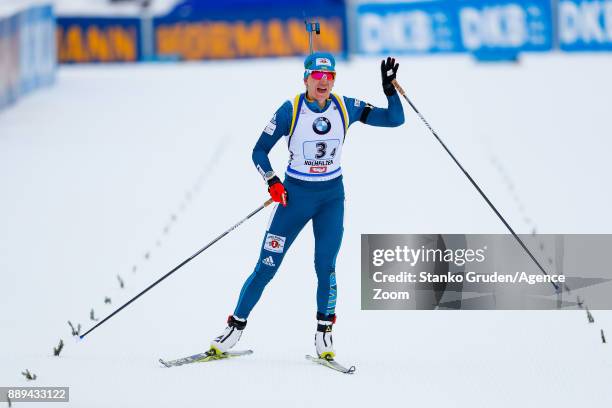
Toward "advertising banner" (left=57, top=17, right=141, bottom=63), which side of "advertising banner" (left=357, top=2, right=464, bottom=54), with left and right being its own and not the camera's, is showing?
right

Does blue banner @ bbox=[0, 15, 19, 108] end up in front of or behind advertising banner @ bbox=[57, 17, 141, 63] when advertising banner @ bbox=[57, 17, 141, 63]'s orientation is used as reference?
in front

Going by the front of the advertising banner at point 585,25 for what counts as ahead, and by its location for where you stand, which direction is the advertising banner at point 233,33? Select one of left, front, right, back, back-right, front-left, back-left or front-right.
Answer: right

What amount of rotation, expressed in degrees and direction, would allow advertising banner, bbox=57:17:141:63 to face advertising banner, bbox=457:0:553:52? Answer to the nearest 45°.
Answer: approximately 45° to its left

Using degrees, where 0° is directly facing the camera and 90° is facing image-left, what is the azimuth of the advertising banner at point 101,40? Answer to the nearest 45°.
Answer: approximately 0°

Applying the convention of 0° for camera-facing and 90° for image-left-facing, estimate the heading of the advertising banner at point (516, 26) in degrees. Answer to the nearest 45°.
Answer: approximately 0°

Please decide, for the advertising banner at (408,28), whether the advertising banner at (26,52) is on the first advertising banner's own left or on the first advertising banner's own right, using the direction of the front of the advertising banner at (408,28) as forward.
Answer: on the first advertising banner's own right

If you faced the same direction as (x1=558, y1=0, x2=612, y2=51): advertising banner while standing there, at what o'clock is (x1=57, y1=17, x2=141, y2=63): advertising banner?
(x1=57, y1=17, x2=141, y2=63): advertising banner is roughly at 3 o'clock from (x1=558, y1=0, x2=612, y2=51): advertising banner.

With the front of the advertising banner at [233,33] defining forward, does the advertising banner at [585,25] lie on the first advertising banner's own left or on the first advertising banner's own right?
on the first advertising banner's own left

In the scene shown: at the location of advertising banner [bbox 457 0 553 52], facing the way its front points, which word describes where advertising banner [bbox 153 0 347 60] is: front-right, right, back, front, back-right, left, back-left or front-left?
right

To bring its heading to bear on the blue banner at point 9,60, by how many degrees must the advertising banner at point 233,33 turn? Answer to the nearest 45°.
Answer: approximately 45° to its right

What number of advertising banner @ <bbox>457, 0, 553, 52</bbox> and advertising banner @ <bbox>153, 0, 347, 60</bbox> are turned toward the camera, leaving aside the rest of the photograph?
2
